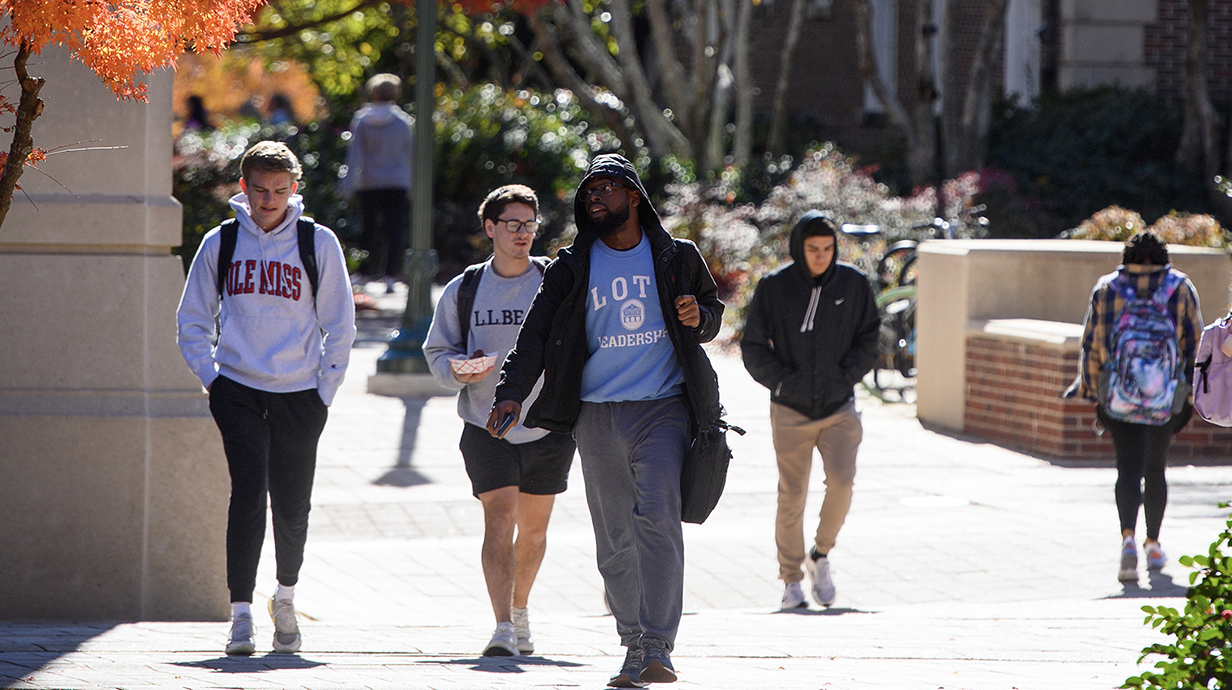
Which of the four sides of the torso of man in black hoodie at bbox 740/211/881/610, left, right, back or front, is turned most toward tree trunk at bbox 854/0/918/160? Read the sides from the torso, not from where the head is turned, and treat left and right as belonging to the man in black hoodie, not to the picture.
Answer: back

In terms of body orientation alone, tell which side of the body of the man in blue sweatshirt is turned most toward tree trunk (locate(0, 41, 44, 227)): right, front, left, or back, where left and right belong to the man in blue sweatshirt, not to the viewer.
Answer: right

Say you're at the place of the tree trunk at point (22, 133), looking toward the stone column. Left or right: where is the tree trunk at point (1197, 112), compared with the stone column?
right

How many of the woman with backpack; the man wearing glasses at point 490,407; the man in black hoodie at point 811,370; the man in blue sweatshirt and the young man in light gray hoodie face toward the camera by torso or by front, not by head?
4

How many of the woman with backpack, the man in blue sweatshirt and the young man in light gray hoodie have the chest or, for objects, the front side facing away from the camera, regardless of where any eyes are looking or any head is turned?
1

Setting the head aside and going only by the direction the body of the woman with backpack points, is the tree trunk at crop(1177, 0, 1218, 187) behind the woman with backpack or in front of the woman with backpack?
in front

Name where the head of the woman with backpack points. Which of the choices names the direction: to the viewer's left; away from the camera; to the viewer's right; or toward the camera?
away from the camera

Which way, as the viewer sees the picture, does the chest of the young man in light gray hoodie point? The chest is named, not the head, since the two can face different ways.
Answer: toward the camera

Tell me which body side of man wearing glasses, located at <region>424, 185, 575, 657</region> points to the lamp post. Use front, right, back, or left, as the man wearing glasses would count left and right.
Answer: back

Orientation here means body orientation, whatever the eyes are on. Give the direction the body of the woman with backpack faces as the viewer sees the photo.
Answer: away from the camera

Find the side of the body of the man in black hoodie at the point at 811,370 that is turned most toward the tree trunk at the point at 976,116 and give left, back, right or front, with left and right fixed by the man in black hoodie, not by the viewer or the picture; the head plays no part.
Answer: back

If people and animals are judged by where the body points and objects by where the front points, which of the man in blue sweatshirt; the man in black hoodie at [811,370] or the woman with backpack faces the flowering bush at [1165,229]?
the woman with backpack

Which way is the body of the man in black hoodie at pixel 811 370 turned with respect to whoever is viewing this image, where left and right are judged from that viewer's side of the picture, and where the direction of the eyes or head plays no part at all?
facing the viewer

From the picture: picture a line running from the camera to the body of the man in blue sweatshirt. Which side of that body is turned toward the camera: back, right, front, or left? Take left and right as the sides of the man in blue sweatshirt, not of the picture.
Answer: front

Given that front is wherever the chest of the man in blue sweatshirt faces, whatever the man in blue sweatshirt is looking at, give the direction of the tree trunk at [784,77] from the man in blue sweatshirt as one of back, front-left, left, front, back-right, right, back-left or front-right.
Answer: back
